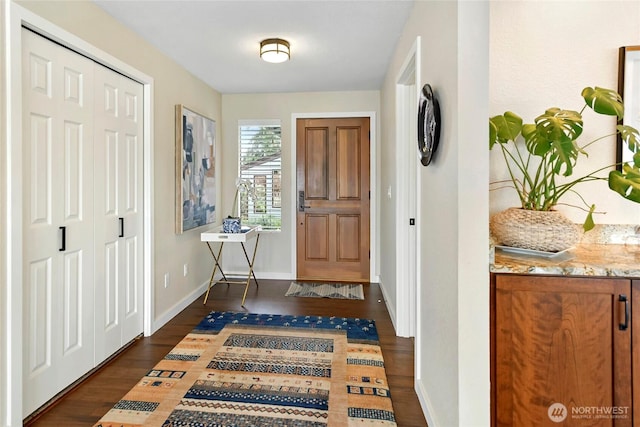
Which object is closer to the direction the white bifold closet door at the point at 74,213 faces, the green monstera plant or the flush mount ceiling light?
the green monstera plant

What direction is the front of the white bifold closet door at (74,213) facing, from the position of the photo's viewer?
facing the viewer and to the right of the viewer

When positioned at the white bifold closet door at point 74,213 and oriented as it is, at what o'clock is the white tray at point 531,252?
The white tray is roughly at 12 o'clock from the white bifold closet door.

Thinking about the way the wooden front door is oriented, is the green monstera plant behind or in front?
in front

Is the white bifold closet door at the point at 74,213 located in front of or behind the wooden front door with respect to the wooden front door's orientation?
in front

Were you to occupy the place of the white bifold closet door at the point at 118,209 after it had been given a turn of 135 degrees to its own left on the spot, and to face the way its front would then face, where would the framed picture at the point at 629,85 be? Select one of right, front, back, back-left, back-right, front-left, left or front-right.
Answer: back-right

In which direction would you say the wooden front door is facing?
toward the camera

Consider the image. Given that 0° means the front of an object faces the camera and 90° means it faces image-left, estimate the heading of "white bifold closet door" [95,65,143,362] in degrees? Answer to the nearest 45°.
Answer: approximately 315°

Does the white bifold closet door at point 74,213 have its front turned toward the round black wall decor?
yes

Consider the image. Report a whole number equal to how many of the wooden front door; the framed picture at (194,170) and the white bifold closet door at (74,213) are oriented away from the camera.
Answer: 0

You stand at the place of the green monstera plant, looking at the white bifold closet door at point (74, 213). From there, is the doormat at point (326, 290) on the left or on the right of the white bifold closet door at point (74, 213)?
right

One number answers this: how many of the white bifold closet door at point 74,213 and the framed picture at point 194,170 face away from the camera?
0
